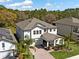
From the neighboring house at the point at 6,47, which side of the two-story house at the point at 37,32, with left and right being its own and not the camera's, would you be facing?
right

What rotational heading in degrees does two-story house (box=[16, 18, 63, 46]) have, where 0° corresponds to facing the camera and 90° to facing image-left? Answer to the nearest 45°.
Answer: approximately 315°
